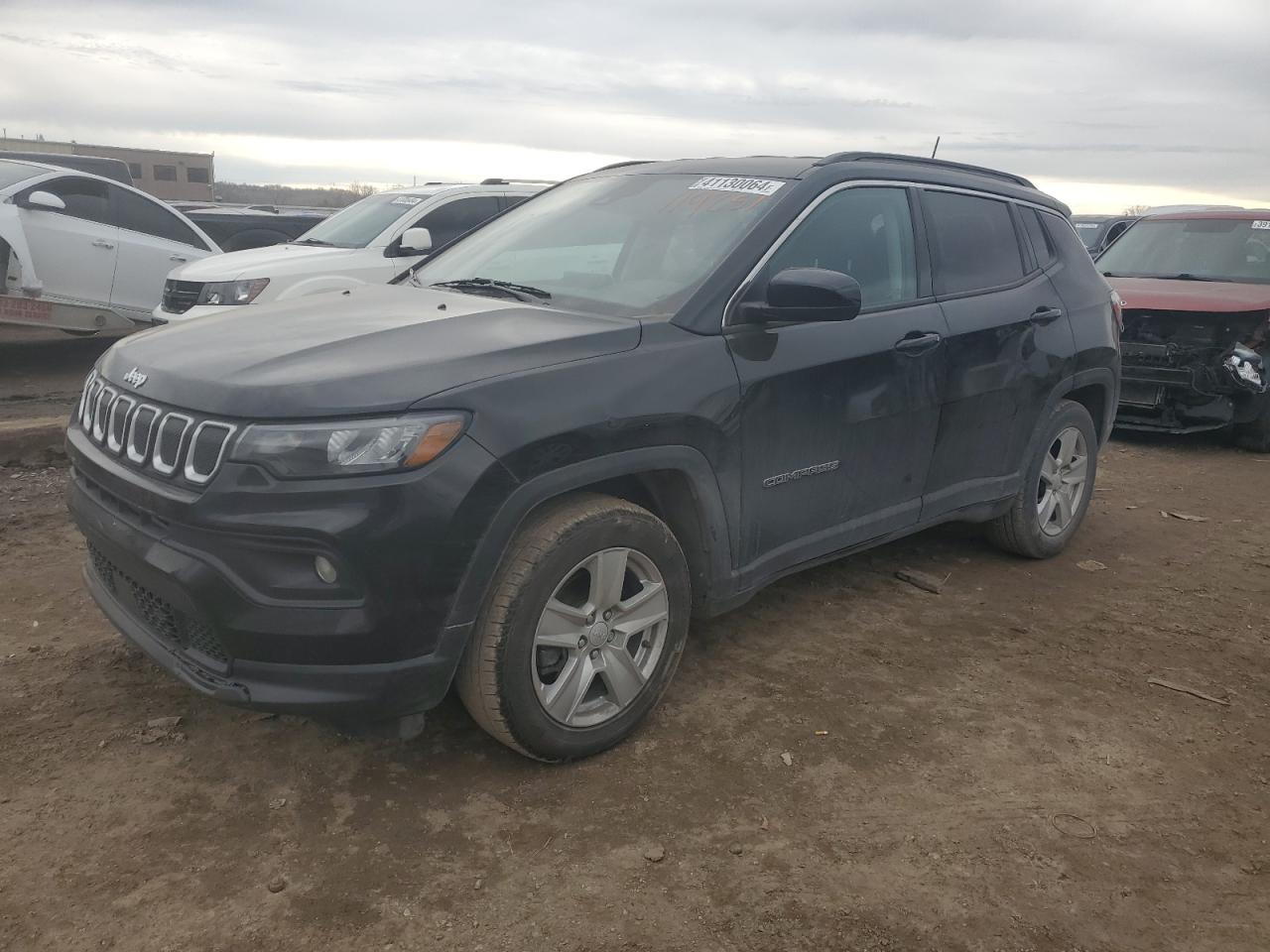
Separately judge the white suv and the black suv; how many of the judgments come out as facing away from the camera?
0

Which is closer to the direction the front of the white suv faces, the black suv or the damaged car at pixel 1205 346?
the black suv

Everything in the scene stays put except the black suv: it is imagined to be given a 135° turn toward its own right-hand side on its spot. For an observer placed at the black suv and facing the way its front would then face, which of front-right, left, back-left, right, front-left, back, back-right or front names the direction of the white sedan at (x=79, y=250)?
front-left

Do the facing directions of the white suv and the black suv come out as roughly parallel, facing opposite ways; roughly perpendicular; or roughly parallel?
roughly parallel

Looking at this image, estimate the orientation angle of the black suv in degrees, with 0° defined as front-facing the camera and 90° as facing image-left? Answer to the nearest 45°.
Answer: approximately 45°

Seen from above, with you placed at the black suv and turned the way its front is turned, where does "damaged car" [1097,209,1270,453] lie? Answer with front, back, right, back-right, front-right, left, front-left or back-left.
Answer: back

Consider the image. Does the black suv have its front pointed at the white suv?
no

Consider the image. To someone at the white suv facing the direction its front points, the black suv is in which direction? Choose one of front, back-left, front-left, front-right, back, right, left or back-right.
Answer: front-left

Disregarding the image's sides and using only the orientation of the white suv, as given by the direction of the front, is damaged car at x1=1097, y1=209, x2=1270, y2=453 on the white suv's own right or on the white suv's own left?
on the white suv's own left

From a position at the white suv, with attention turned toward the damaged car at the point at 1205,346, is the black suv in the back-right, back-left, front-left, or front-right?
front-right

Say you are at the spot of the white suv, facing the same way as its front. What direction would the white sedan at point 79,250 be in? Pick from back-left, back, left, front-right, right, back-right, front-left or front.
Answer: right
